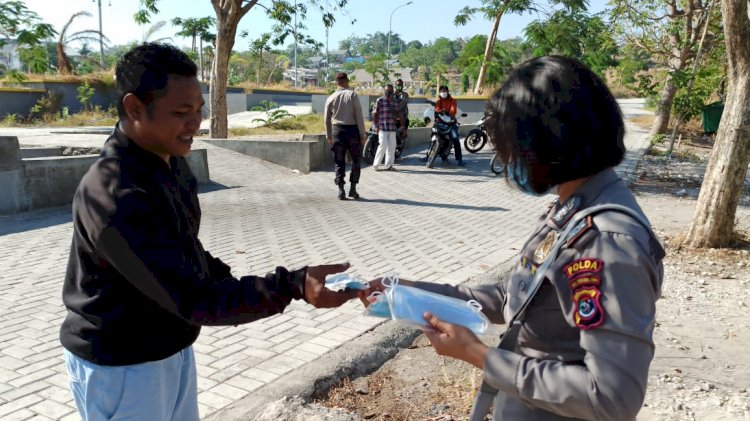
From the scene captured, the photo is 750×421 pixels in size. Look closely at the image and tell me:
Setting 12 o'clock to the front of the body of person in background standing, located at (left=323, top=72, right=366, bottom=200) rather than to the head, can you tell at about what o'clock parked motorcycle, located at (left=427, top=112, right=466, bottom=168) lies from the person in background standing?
The parked motorcycle is roughly at 1 o'clock from the person in background standing.

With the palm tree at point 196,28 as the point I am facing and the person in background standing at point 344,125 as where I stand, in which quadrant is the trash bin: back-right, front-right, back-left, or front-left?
front-right

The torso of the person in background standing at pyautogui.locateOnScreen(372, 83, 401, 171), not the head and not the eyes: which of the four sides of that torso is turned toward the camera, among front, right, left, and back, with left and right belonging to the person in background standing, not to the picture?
front

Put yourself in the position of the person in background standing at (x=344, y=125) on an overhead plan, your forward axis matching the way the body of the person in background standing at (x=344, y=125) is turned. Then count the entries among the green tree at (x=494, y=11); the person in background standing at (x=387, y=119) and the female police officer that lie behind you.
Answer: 1

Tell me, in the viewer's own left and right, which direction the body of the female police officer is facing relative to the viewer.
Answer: facing to the left of the viewer

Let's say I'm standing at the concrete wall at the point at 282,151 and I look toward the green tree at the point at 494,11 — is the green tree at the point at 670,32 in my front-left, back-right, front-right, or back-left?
front-right

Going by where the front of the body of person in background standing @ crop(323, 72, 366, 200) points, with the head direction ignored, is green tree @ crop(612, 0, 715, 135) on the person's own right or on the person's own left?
on the person's own right

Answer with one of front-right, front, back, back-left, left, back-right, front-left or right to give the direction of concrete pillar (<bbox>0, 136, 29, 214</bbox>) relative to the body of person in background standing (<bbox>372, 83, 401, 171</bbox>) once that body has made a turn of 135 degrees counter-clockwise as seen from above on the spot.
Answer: back

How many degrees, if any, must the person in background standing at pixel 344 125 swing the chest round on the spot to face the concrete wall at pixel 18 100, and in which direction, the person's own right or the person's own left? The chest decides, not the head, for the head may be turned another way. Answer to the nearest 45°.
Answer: approximately 45° to the person's own left

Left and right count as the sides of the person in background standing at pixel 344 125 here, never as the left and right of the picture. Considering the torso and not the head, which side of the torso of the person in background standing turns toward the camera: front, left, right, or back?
back

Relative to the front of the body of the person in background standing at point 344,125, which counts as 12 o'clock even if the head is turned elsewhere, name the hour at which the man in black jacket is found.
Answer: The man in black jacket is roughly at 6 o'clock from the person in background standing.

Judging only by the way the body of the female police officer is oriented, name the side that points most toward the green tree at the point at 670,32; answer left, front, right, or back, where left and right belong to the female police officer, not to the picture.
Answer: right

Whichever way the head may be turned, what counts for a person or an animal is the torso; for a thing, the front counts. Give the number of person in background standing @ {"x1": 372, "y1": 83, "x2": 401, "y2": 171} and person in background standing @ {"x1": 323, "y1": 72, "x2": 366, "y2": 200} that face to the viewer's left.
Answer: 0
